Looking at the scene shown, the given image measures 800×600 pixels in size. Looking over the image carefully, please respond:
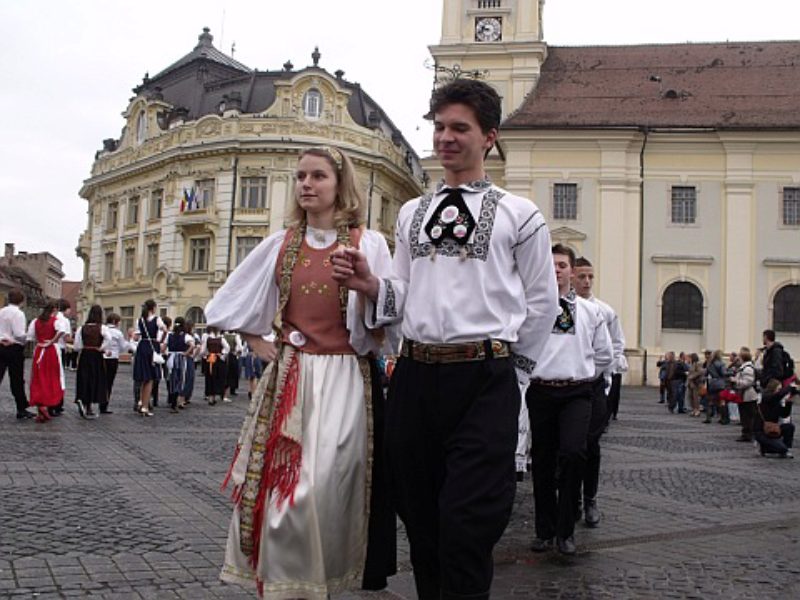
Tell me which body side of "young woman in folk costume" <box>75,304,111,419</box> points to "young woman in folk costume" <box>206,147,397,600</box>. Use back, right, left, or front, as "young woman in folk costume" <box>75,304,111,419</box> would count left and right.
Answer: back

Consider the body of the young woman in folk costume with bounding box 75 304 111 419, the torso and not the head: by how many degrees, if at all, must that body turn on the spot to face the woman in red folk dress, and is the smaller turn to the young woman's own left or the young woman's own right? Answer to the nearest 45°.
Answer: approximately 135° to the young woman's own left

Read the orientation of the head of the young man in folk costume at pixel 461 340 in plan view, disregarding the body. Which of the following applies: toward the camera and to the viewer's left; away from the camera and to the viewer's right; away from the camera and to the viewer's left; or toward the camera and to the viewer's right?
toward the camera and to the viewer's left

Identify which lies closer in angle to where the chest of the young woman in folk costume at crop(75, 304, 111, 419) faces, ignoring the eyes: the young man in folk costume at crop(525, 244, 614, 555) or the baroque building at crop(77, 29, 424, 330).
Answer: the baroque building

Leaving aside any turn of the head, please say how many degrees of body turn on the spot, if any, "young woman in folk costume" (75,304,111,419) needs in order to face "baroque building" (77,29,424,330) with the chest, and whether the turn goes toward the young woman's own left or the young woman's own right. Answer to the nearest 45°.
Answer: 0° — they already face it

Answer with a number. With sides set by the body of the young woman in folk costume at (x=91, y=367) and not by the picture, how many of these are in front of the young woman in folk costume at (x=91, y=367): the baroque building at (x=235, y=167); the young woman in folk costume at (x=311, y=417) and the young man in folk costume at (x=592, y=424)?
1

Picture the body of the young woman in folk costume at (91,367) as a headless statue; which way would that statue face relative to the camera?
away from the camera

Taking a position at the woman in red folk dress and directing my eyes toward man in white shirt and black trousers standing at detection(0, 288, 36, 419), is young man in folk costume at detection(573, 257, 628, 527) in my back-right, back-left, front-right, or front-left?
back-left
